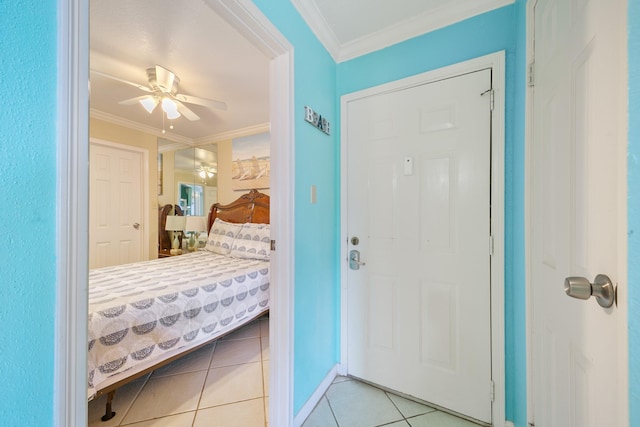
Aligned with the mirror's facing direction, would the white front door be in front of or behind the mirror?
in front

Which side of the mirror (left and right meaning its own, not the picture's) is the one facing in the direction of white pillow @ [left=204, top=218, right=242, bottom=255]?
front

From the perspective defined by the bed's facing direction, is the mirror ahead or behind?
behind

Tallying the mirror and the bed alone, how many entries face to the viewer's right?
0

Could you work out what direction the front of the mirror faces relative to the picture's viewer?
facing the viewer

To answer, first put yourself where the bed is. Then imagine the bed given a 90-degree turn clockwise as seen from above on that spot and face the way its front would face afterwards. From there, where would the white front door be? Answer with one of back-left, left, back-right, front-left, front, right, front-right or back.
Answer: back

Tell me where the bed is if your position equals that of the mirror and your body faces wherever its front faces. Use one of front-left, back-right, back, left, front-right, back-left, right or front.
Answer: front

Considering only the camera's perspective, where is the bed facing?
facing the viewer and to the left of the viewer
